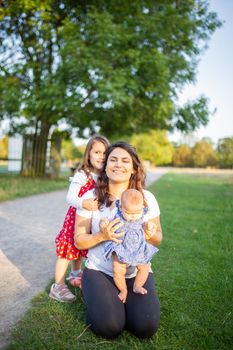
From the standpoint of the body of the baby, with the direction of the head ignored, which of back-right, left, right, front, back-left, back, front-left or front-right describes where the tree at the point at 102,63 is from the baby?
back

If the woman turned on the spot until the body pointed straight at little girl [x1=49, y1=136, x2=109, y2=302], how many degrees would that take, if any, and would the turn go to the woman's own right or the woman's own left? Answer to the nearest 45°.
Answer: approximately 135° to the woman's own right

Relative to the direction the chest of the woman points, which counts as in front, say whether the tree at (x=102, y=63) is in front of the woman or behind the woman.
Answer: behind

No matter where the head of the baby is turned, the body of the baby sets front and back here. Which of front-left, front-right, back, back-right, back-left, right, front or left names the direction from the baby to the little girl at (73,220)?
back-right

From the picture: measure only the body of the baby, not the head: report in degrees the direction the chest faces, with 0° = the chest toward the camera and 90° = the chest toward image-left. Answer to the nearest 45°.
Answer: approximately 0°
